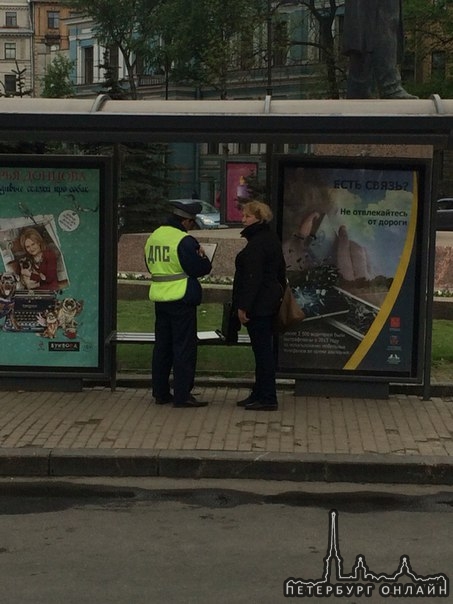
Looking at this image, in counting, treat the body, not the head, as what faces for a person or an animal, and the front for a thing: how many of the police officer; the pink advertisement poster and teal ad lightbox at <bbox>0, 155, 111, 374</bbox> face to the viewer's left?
0

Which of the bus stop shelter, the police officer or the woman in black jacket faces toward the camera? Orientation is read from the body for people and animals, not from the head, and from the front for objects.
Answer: the bus stop shelter

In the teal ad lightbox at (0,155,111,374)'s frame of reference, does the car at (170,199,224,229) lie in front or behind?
behind

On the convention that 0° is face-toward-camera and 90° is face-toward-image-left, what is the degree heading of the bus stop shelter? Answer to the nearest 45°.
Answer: approximately 0°

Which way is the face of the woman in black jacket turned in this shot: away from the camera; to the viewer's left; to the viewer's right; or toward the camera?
to the viewer's left

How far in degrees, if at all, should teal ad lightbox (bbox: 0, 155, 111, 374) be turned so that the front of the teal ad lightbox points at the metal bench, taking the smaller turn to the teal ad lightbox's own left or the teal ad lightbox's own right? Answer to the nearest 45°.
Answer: approximately 90° to the teal ad lightbox's own left

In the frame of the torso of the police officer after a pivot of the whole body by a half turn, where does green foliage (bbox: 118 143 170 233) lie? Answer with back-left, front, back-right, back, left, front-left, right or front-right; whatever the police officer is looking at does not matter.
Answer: back-right

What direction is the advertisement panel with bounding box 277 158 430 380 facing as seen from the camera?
toward the camera

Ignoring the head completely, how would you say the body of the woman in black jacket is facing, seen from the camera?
to the viewer's left

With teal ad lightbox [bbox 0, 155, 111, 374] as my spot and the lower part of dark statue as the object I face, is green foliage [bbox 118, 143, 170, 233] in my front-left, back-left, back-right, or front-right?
front-left

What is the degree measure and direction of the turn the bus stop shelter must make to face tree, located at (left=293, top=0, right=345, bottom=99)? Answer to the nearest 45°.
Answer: approximately 180°

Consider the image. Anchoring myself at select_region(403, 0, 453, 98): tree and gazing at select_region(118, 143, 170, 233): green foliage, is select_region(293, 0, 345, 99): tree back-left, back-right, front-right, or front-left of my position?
front-right

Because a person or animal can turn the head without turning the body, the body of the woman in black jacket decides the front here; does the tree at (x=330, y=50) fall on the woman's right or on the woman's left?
on the woman's right

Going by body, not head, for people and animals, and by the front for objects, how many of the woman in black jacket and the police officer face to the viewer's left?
1

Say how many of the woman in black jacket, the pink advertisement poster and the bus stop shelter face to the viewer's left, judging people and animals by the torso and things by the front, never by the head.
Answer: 1

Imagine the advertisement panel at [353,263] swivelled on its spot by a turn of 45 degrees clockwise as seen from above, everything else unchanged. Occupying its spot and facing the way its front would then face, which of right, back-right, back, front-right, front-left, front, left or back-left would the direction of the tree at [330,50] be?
back-right

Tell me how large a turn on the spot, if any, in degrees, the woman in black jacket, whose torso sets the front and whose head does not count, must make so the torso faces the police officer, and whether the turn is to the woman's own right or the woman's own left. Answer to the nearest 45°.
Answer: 0° — they already face them
